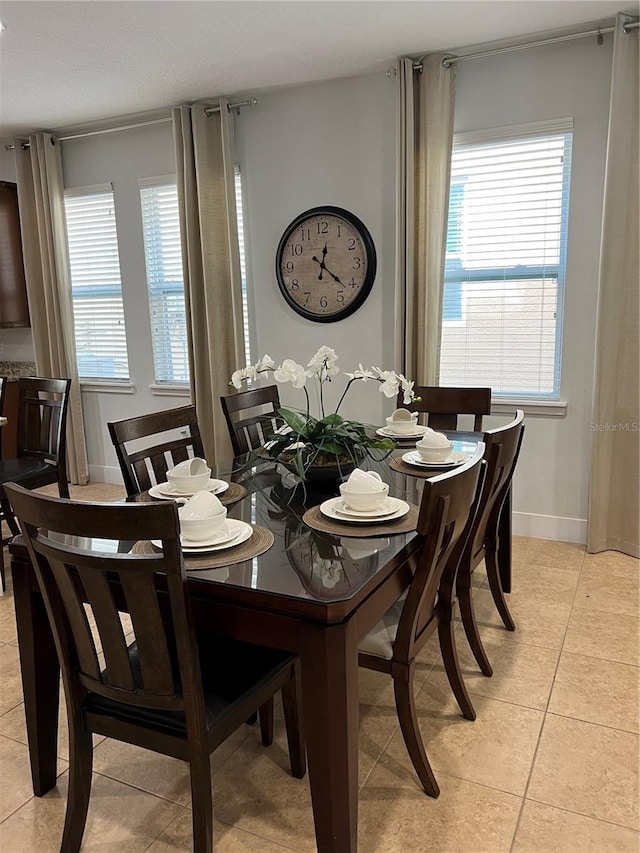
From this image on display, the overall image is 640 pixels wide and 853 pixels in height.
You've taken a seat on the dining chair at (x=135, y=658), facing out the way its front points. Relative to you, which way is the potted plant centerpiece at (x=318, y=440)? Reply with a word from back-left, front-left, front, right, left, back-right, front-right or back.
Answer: front

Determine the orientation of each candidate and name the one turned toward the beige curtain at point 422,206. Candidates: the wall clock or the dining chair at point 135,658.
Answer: the dining chair

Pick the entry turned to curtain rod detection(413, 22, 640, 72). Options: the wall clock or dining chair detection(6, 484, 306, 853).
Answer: the dining chair

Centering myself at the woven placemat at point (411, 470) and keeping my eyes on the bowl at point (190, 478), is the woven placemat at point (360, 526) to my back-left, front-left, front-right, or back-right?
front-left

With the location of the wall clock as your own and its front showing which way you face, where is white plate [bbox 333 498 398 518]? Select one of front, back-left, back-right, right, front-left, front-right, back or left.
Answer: front-left

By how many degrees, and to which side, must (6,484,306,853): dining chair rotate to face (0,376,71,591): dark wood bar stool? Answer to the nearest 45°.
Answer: approximately 45° to its left

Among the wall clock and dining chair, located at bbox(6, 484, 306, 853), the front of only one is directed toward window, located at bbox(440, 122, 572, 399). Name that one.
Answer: the dining chair

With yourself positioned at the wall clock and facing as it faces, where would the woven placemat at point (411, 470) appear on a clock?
The woven placemat is roughly at 10 o'clock from the wall clock.

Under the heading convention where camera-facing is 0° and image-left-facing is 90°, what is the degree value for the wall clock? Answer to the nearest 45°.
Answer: approximately 45°

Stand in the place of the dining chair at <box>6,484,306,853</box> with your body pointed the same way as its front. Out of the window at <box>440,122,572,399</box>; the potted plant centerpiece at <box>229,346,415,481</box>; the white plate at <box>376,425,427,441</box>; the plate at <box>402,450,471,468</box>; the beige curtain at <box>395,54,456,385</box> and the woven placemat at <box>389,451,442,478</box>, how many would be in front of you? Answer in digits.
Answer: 6

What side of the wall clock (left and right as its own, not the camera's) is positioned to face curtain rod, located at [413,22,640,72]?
left

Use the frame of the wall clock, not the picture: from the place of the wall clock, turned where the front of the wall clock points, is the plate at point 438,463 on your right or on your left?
on your left

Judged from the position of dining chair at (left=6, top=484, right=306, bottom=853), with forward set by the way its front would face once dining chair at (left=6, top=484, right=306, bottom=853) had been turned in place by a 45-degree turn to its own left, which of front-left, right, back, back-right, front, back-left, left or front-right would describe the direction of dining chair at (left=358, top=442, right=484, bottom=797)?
right

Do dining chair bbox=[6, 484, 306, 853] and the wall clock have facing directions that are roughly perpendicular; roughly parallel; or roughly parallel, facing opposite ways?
roughly parallel, facing opposite ways

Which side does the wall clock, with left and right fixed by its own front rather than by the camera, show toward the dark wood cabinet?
right

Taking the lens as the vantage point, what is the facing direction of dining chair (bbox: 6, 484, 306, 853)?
facing away from the viewer and to the right of the viewer

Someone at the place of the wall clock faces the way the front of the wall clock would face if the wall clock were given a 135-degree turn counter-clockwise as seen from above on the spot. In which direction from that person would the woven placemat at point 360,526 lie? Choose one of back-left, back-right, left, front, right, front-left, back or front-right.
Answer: right

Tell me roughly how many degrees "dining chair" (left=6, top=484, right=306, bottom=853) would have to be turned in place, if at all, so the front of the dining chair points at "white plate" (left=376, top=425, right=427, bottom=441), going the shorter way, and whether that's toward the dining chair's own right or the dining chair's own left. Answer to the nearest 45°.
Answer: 0° — it already faces it

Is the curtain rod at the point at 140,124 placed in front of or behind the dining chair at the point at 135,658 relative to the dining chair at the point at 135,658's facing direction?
in front
